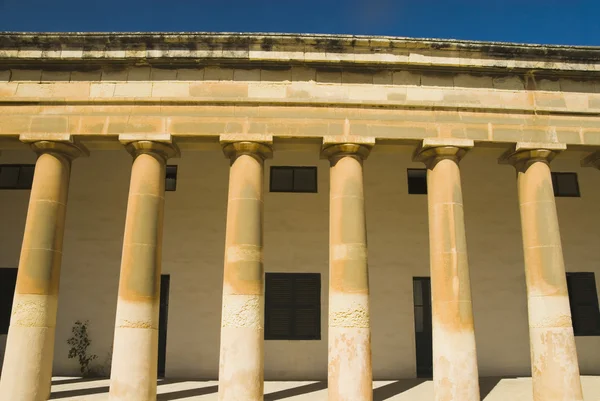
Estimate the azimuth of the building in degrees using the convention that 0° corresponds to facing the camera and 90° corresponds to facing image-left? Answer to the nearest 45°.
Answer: approximately 0°
